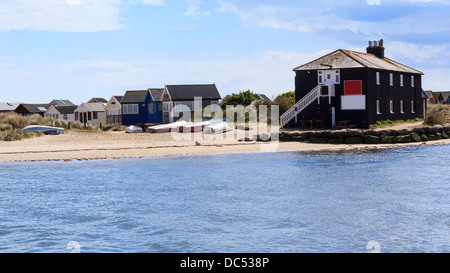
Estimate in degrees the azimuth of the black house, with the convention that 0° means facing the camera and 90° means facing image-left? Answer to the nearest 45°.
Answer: approximately 45°
